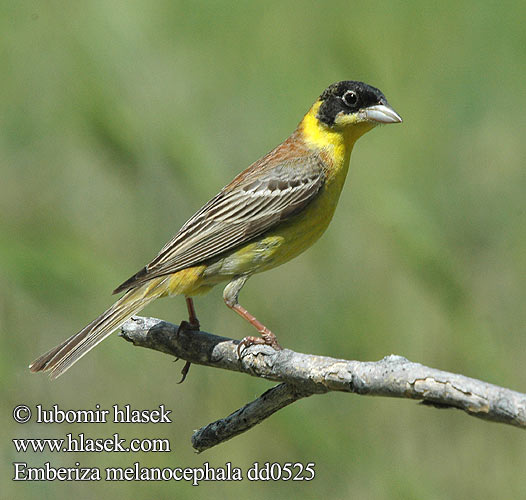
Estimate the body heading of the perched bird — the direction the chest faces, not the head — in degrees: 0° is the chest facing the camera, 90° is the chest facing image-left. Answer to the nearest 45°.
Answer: approximately 270°
